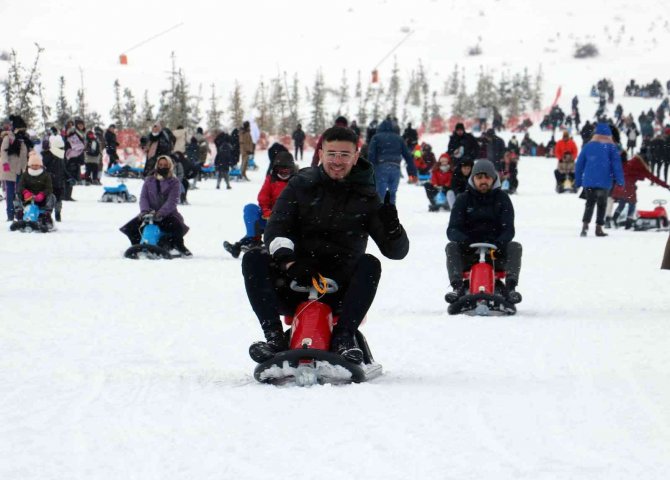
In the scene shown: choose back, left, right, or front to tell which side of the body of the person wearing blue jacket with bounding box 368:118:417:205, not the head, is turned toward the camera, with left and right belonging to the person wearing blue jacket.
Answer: back

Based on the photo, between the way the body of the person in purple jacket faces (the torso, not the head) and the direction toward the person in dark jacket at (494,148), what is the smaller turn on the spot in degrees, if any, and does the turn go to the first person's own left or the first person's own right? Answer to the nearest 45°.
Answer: approximately 135° to the first person's own left

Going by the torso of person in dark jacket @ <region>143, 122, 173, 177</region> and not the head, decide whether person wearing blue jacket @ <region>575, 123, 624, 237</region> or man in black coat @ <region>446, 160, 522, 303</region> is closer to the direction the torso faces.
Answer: the man in black coat

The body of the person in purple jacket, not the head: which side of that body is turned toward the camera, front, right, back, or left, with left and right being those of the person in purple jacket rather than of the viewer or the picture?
front

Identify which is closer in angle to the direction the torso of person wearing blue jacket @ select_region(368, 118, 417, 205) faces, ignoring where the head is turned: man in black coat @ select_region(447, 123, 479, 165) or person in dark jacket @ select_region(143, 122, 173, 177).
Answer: the man in black coat

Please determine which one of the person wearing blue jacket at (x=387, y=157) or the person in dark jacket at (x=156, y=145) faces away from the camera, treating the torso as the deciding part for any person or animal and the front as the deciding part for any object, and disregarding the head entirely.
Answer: the person wearing blue jacket

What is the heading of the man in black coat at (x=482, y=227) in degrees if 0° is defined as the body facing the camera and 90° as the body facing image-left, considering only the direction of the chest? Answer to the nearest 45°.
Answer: approximately 0°

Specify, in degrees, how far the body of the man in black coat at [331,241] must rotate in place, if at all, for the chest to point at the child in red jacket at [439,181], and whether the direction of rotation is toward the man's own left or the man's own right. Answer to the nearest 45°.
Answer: approximately 180°

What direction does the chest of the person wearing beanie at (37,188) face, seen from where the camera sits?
toward the camera

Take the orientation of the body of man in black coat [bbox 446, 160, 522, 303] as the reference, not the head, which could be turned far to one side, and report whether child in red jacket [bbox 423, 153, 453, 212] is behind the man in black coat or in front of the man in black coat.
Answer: behind
